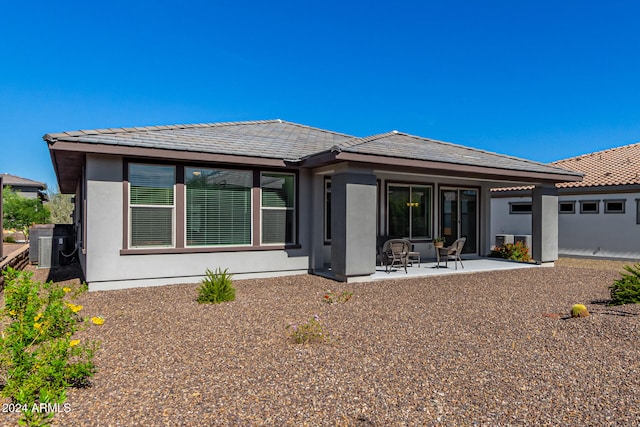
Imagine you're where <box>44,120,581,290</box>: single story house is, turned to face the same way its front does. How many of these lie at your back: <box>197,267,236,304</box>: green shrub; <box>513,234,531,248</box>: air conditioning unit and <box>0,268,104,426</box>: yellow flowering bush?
2

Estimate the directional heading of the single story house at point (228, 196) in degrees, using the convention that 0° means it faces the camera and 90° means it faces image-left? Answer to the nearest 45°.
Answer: approximately 180°

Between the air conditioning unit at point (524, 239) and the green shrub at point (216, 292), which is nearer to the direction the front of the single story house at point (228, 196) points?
the air conditioning unit

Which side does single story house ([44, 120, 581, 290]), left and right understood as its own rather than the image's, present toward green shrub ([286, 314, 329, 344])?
back

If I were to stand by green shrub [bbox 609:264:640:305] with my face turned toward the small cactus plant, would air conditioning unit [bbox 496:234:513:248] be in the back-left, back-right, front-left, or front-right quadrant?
back-right

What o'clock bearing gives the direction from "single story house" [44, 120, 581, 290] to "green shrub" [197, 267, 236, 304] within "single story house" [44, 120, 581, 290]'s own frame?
The green shrub is roughly at 6 o'clock from the single story house.

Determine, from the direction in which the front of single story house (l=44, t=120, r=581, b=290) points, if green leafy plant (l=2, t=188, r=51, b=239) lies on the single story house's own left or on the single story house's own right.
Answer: on the single story house's own left

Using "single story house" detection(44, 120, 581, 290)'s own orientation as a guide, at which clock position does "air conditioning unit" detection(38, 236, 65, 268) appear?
The air conditioning unit is roughly at 10 o'clock from the single story house.

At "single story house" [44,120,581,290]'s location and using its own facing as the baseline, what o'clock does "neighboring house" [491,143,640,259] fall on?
The neighboring house is roughly at 2 o'clock from the single story house.

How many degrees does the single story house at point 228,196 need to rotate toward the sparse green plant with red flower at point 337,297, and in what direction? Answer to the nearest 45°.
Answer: approximately 135° to its right
